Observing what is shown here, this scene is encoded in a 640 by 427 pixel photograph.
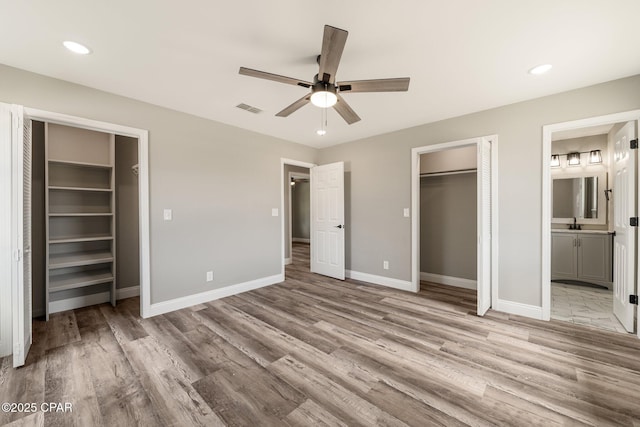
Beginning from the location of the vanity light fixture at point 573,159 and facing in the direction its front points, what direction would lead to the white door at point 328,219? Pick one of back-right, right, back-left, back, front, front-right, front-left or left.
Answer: front-right

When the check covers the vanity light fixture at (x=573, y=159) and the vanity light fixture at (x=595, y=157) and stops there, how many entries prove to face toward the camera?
2

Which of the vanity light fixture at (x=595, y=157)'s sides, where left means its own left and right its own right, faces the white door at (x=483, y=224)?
front

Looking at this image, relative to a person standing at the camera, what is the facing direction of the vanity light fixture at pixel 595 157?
facing the viewer

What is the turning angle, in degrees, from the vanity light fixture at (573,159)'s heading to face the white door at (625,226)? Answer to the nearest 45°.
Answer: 0° — it already faces it

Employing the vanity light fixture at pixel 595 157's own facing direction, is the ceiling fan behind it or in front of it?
in front

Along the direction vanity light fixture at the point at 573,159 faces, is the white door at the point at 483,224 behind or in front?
in front

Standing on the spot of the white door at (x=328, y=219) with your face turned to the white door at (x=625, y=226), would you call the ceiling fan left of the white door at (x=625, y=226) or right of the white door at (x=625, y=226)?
right

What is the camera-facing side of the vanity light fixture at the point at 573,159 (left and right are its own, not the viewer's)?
front
